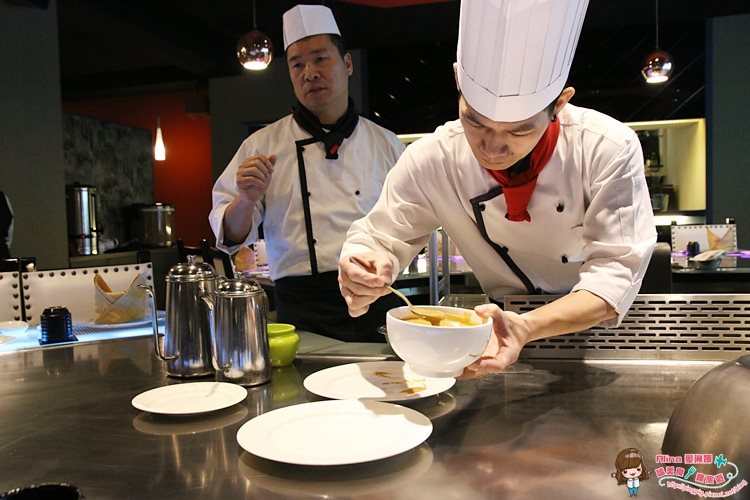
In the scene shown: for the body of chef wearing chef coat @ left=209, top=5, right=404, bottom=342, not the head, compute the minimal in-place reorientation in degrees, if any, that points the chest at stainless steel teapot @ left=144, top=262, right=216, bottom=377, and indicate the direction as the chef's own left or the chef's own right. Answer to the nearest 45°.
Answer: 0° — they already face it

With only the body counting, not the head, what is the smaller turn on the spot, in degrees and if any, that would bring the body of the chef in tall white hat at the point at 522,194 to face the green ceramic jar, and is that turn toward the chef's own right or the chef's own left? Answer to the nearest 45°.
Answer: approximately 45° to the chef's own right

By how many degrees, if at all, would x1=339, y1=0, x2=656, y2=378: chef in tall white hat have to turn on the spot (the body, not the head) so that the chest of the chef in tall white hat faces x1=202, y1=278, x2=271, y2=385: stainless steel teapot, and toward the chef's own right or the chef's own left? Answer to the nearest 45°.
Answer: approximately 45° to the chef's own right

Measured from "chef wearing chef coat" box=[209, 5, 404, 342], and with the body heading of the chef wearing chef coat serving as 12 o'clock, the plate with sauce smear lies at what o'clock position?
The plate with sauce smear is roughly at 12 o'clock from the chef wearing chef coat.

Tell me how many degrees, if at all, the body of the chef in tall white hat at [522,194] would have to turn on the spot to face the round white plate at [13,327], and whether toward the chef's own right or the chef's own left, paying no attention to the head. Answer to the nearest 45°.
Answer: approximately 45° to the chef's own right

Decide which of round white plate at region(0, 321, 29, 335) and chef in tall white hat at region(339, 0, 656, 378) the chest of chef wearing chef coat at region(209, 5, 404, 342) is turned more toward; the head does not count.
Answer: the chef in tall white hat

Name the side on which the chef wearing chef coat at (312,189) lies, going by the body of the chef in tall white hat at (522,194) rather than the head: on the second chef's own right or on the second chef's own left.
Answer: on the second chef's own right

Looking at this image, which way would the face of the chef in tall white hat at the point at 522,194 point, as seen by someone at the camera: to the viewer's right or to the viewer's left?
to the viewer's left

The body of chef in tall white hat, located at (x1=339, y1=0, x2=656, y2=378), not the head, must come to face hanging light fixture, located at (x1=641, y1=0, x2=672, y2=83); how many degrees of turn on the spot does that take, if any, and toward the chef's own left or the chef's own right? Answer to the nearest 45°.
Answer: approximately 135° to the chef's own right
